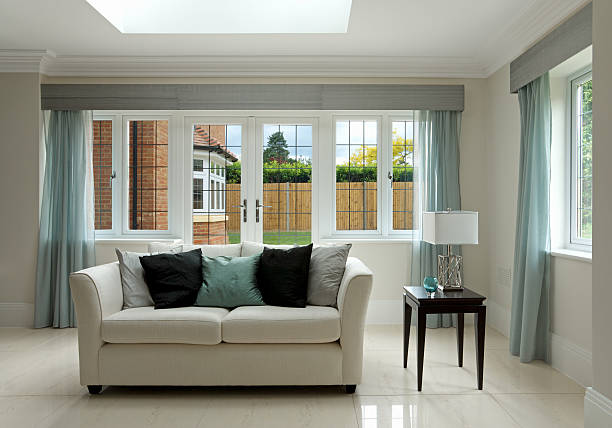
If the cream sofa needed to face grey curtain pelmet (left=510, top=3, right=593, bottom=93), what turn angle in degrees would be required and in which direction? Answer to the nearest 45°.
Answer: approximately 90° to its left

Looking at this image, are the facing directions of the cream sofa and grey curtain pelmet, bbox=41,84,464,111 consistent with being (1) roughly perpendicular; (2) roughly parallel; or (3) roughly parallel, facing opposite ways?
roughly parallel

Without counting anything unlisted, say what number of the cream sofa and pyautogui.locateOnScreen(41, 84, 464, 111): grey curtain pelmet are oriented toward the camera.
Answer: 2

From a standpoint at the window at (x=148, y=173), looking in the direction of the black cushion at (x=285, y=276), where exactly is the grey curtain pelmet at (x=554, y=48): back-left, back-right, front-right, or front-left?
front-left

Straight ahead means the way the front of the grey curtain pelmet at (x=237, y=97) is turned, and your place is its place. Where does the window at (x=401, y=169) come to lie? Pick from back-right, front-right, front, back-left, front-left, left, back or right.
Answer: left

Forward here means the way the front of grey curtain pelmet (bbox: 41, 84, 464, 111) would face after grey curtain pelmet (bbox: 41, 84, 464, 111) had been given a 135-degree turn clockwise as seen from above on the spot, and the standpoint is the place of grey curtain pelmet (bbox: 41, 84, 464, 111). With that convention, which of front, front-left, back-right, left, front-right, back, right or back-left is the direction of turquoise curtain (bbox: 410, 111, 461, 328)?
back-right

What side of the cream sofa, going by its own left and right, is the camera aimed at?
front

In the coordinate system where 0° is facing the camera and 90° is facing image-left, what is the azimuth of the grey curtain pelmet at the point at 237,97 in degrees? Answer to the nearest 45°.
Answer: approximately 0°

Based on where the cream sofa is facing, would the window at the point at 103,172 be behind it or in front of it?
behind

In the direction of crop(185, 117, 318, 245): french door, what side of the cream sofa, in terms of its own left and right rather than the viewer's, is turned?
back
